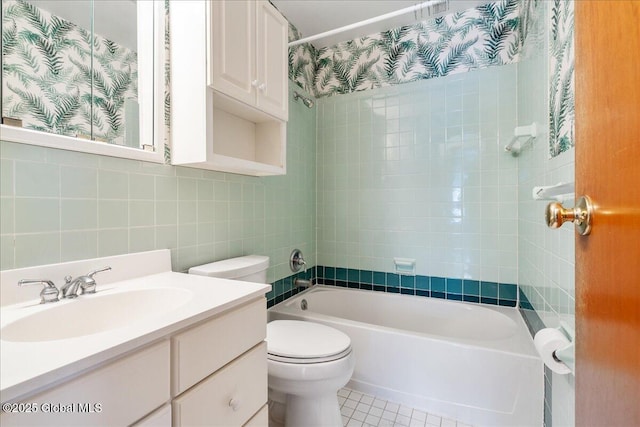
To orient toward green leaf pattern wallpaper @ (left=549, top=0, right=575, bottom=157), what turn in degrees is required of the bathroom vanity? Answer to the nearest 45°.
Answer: approximately 45° to its left

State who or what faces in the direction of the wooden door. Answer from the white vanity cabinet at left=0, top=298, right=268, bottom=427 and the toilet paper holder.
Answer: the white vanity cabinet

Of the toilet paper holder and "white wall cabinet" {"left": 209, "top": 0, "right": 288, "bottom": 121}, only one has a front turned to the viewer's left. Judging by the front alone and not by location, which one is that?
the toilet paper holder

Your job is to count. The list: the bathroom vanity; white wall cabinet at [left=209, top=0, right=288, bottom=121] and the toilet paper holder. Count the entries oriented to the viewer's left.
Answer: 1

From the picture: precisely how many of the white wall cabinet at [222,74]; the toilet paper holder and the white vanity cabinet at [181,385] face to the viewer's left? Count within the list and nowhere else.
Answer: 1

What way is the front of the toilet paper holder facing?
to the viewer's left

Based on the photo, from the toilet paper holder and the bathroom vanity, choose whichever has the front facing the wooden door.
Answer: the bathroom vanity

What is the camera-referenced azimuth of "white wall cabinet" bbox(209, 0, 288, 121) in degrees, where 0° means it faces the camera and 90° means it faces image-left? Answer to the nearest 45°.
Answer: approximately 315°

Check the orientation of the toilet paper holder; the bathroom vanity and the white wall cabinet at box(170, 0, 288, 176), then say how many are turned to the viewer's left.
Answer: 1

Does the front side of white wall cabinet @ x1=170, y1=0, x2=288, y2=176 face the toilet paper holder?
yes
